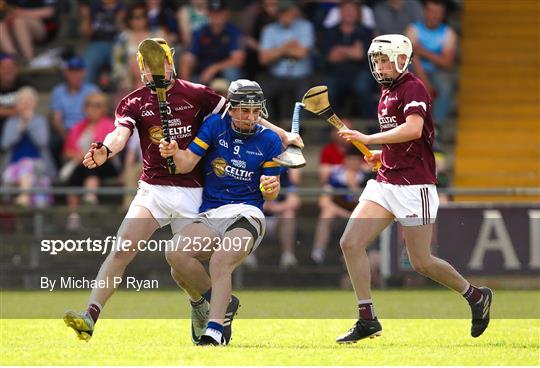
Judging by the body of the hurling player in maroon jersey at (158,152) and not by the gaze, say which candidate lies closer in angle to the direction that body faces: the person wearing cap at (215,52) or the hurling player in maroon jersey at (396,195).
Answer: the hurling player in maroon jersey

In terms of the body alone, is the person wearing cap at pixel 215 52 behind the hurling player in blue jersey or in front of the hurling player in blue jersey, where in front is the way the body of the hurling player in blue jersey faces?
behind

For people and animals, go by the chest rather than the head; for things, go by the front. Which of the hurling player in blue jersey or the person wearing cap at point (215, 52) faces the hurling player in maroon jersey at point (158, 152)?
the person wearing cap

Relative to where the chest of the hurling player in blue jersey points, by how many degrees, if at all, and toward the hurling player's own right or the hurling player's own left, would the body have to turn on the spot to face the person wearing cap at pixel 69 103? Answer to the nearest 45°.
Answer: approximately 180°

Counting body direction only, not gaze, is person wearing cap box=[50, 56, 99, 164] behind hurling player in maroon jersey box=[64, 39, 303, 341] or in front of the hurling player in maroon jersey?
behind

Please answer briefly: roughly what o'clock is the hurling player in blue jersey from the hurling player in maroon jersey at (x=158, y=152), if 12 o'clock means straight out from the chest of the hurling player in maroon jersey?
The hurling player in blue jersey is roughly at 10 o'clock from the hurling player in maroon jersey.

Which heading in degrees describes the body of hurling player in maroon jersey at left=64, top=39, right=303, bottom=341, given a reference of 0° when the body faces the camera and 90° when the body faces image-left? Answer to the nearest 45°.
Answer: approximately 0°

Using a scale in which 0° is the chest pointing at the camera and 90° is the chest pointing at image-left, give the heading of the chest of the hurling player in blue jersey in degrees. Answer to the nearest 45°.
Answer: approximately 0°
